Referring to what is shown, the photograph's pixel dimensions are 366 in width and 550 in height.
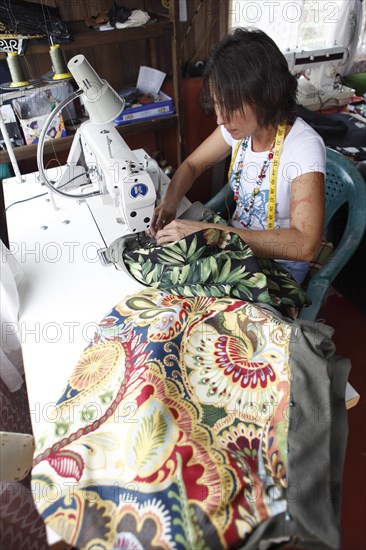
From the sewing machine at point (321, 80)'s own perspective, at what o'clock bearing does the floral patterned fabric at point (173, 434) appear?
The floral patterned fabric is roughly at 12 o'clock from the sewing machine.

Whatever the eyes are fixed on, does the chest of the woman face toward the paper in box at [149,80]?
no

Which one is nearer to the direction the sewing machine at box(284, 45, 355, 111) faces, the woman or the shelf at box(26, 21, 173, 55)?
the woman

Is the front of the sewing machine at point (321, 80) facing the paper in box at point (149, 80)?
no

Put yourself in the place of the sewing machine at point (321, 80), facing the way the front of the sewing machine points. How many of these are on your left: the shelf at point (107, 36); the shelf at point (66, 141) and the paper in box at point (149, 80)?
0

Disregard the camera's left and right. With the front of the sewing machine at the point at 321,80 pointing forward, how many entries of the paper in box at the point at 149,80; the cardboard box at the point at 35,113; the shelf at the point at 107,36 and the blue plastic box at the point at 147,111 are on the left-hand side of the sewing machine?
0

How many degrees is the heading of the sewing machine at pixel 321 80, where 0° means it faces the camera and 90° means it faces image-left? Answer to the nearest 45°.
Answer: approximately 0°

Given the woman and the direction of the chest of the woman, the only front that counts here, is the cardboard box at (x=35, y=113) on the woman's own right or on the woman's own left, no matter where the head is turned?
on the woman's own right

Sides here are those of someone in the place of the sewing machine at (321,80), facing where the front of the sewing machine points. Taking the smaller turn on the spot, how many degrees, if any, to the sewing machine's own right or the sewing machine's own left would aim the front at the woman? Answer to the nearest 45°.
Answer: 0° — it already faces them

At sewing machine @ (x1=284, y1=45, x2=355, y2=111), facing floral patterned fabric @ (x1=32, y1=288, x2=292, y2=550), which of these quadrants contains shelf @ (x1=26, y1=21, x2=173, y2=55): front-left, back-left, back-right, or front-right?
front-right

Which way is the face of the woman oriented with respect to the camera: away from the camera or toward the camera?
toward the camera

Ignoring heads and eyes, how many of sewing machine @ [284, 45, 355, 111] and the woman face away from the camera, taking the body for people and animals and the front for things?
0

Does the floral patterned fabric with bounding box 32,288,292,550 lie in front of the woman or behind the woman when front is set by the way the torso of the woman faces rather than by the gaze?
in front

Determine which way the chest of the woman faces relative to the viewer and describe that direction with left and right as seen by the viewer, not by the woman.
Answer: facing the viewer and to the left of the viewer

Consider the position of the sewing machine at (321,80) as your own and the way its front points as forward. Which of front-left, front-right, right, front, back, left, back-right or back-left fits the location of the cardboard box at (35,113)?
front-right

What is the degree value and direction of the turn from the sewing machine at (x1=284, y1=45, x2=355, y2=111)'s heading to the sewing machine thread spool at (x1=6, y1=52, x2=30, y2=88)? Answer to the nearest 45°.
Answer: approximately 45° to its right
